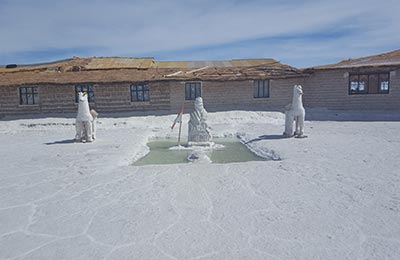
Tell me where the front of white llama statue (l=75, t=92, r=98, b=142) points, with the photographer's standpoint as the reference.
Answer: facing the viewer and to the left of the viewer

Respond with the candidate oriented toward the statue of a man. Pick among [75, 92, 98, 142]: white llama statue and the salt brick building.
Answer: the salt brick building

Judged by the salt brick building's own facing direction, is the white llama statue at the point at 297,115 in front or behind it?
in front

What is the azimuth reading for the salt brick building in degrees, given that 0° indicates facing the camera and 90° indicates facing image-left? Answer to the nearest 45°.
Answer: approximately 0°

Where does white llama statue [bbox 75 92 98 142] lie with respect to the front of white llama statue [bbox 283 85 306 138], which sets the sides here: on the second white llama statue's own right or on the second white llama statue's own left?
on the second white llama statue's own right

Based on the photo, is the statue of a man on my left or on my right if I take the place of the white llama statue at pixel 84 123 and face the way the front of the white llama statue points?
on my left

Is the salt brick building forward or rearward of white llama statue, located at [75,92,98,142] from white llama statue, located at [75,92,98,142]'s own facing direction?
rearward

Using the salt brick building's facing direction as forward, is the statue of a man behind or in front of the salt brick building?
in front

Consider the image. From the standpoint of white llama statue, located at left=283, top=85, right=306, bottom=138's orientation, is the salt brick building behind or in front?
behind

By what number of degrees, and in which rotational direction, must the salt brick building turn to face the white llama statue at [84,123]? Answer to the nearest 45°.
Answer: approximately 45° to its right

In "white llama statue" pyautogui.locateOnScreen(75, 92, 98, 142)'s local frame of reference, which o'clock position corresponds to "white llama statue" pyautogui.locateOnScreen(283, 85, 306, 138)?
"white llama statue" pyautogui.locateOnScreen(283, 85, 306, 138) is roughly at 8 o'clock from "white llama statue" pyautogui.locateOnScreen(75, 92, 98, 142).

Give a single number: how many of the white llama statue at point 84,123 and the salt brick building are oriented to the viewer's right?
0
